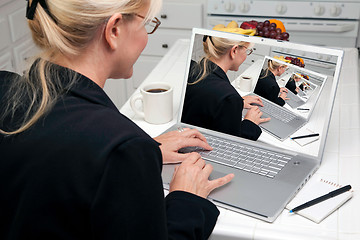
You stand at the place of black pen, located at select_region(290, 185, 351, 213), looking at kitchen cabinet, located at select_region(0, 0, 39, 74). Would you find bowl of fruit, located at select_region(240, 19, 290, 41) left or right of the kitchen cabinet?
right

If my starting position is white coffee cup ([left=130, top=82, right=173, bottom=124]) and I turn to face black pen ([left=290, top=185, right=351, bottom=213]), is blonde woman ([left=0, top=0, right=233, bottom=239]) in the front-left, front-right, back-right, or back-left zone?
front-right

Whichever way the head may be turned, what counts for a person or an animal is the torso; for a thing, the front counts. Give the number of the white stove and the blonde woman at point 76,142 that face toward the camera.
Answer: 1

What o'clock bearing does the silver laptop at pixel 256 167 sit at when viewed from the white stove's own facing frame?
The silver laptop is roughly at 12 o'clock from the white stove.

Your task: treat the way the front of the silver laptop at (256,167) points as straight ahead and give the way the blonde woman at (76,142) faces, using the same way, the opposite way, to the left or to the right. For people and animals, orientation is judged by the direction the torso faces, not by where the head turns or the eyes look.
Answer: the opposite way

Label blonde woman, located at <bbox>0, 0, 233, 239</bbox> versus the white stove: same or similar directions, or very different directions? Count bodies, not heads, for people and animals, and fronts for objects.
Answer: very different directions

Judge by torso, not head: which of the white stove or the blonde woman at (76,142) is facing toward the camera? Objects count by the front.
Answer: the white stove

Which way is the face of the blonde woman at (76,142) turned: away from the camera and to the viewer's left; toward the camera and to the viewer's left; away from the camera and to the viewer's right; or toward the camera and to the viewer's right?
away from the camera and to the viewer's right

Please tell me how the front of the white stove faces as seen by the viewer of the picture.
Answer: facing the viewer

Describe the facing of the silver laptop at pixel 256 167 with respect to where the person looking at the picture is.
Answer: facing the viewer and to the left of the viewer

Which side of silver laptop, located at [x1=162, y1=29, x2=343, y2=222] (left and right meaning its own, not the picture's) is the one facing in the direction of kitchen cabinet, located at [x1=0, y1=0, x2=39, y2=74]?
right

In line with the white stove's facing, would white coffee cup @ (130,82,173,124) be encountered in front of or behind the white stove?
in front
